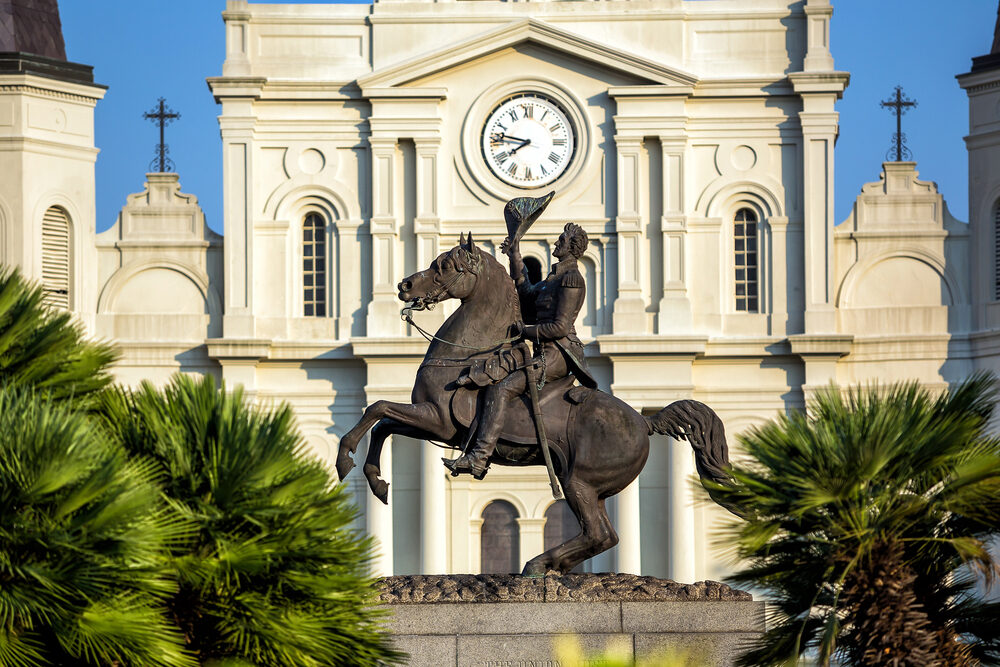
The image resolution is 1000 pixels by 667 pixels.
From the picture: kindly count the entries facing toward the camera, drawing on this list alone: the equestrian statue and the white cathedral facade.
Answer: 1

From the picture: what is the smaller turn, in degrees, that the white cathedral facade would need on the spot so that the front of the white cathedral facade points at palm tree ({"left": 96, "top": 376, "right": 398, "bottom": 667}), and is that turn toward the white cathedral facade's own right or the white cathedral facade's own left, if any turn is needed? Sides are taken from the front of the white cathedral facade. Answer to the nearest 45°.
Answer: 0° — it already faces it

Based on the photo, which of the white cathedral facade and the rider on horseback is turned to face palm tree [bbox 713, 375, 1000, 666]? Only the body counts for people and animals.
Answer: the white cathedral facade

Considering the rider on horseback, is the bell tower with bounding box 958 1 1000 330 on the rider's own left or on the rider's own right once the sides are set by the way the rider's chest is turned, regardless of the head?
on the rider's own right

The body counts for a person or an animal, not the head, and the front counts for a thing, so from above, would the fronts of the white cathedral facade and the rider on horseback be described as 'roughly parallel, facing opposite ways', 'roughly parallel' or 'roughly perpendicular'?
roughly perpendicular

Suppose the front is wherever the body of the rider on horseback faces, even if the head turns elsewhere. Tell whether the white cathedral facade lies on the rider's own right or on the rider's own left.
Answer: on the rider's own right

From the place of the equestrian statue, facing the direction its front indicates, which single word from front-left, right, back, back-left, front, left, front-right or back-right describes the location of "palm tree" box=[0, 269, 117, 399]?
front-left

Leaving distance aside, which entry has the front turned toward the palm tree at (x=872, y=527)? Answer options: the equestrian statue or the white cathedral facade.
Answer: the white cathedral facade

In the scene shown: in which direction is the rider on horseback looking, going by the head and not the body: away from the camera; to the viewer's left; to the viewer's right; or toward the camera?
to the viewer's left

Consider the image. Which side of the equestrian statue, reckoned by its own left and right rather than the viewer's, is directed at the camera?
left

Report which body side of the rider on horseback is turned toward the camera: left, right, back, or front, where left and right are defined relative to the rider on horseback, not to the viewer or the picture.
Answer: left

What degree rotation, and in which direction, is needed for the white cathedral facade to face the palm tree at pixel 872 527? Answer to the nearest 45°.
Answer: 0° — it already faces it
